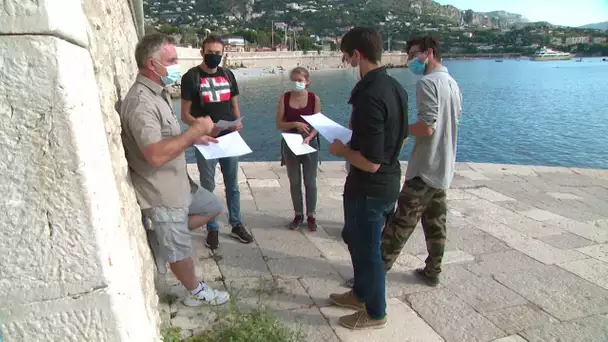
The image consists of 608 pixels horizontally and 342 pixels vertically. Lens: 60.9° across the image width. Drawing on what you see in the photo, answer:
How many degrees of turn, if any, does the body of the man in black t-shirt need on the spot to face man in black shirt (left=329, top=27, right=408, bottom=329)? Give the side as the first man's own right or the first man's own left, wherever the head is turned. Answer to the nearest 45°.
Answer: approximately 45° to the first man's own left

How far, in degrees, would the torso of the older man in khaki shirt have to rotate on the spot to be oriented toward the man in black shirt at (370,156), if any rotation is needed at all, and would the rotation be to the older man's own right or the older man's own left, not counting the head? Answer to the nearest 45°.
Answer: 0° — they already face them

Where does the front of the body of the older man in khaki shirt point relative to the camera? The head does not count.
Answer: to the viewer's right

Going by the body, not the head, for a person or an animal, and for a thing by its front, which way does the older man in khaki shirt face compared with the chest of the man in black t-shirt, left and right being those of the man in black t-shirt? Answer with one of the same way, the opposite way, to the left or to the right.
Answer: to the left

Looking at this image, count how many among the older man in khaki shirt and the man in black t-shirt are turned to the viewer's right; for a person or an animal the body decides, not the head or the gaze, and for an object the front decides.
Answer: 1

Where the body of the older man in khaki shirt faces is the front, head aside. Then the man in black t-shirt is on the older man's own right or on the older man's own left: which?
on the older man's own left

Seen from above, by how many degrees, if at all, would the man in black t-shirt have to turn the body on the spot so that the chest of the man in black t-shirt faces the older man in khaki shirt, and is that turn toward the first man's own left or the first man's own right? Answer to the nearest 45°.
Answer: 0° — they already face them

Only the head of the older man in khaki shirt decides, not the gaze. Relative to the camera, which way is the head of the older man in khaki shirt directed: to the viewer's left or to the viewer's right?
to the viewer's right

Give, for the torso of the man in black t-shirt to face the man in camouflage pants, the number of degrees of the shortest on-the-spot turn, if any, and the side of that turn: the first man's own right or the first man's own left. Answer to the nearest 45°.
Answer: approximately 45° to the first man's own left
